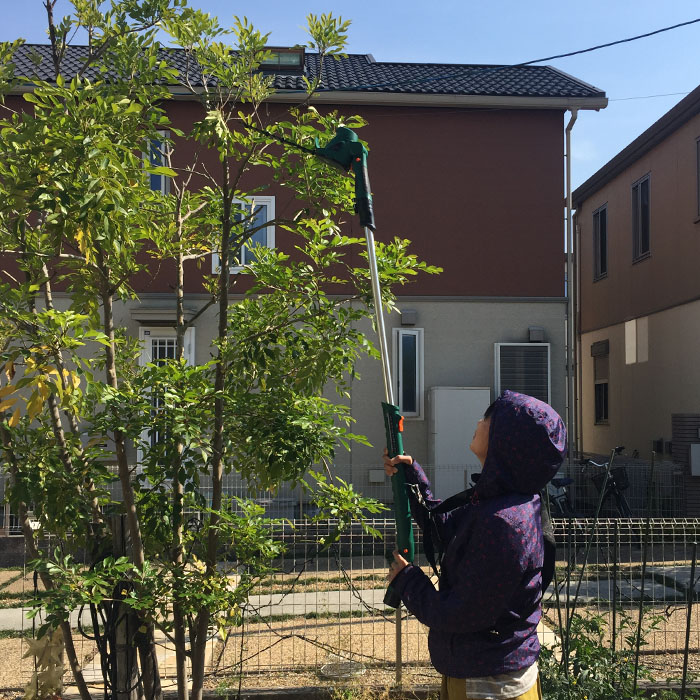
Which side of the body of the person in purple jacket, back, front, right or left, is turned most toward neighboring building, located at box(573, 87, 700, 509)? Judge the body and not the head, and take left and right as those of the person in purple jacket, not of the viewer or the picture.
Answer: right

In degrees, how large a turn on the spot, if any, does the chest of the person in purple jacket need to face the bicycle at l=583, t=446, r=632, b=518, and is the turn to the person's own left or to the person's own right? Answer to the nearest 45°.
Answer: approximately 90° to the person's own right

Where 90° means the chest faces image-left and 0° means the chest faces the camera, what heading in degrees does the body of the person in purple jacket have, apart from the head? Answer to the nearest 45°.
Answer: approximately 90°
